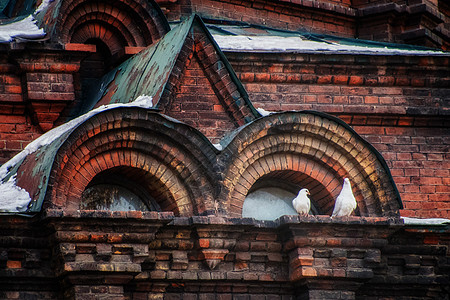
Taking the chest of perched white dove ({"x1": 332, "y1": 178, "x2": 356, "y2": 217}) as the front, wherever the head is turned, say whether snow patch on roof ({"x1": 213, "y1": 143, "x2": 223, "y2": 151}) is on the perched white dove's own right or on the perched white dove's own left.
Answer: on the perched white dove's own right
